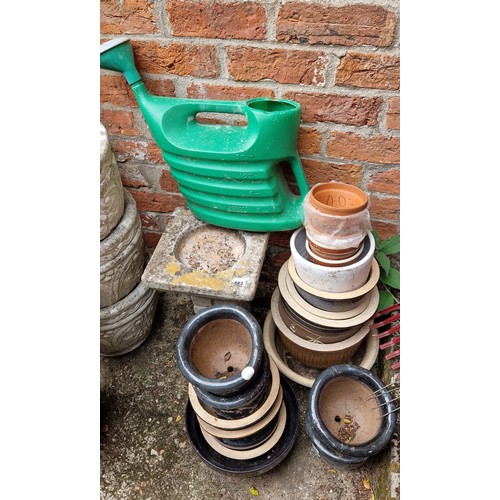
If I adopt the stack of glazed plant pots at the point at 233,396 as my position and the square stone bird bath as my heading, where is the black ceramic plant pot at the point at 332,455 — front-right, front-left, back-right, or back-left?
back-right

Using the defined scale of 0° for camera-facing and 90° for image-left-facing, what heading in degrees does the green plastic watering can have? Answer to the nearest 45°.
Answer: approximately 90°
